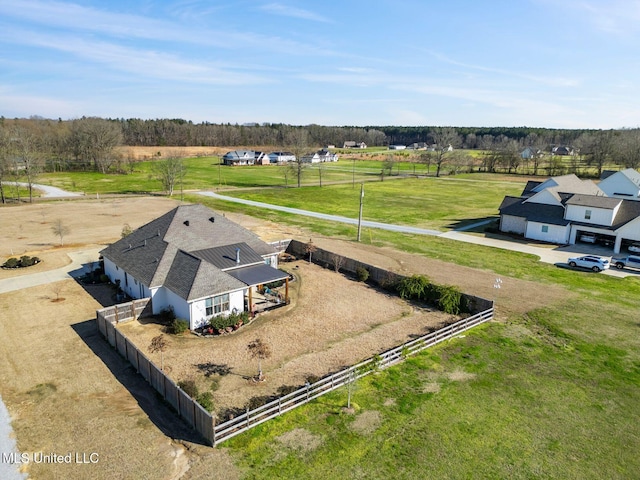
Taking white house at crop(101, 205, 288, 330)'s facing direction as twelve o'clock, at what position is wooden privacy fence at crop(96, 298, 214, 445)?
The wooden privacy fence is roughly at 8 o'clock from the white house.

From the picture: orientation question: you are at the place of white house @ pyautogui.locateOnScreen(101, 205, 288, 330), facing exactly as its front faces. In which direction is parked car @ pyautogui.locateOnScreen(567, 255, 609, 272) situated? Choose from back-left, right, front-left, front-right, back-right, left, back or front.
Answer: back-right

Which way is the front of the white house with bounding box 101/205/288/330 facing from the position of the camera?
facing away from the viewer and to the left of the viewer

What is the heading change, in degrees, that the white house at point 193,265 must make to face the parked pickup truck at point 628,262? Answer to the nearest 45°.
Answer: approximately 135° to its right

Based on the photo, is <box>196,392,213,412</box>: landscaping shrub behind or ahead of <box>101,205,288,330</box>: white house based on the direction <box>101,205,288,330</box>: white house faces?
behind

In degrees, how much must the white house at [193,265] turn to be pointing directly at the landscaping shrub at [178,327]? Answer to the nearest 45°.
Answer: approximately 135° to its left

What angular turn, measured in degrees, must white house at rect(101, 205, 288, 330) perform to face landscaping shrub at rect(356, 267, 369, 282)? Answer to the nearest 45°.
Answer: approximately 135° to its right

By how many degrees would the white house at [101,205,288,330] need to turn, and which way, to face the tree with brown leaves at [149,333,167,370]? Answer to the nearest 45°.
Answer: approximately 135° to its left

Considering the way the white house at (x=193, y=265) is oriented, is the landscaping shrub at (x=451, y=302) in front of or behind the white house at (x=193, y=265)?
behind

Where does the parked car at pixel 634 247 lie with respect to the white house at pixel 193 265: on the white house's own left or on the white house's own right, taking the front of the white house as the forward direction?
on the white house's own right
